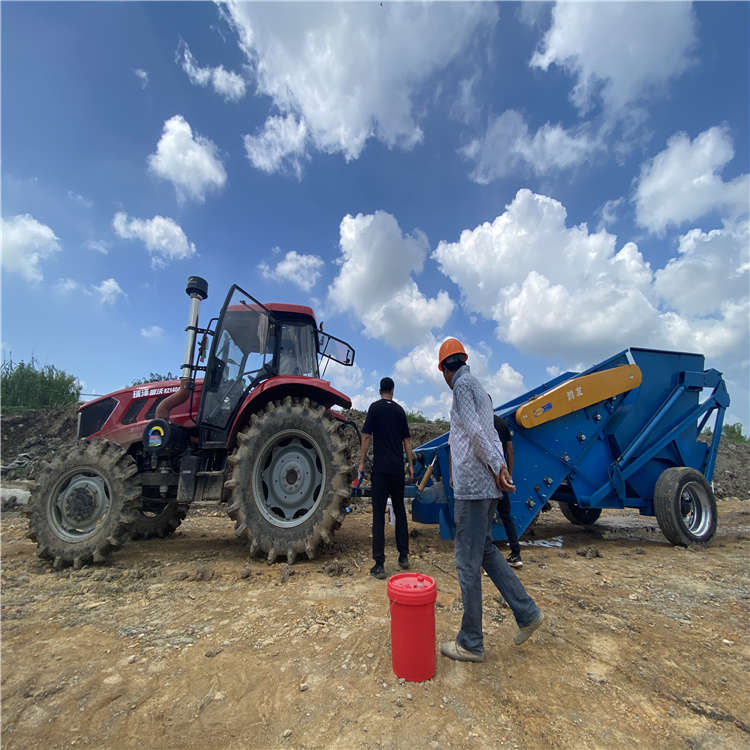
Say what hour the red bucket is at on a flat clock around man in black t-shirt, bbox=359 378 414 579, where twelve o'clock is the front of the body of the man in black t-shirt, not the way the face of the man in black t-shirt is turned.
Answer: The red bucket is roughly at 6 o'clock from the man in black t-shirt.

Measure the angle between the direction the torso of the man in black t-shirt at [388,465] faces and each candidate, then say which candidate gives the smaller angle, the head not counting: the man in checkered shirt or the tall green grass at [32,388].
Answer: the tall green grass

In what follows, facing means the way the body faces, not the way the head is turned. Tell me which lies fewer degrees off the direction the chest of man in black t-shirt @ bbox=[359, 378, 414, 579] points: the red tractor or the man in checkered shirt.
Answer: the red tractor

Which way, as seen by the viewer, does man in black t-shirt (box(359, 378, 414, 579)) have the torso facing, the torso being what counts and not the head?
away from the camera
